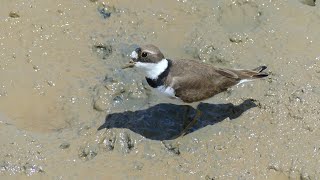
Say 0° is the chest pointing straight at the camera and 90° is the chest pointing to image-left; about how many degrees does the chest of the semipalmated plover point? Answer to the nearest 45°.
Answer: approximately 90°

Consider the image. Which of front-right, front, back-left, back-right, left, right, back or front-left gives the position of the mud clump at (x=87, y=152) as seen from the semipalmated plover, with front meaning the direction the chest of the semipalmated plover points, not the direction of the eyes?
front-left

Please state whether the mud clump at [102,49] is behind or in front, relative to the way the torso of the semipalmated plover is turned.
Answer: in front
